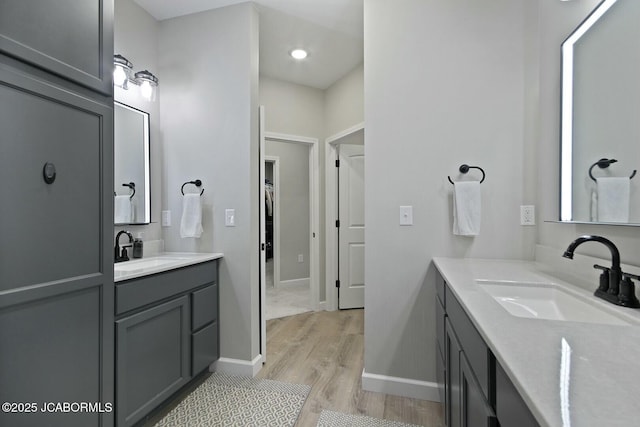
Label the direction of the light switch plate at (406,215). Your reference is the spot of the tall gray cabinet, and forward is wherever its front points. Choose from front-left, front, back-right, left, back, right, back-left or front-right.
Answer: front-left

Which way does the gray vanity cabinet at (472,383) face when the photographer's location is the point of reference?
facing to the left of the viewer

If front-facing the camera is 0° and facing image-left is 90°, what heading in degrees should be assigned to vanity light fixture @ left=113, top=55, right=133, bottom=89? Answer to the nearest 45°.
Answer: approximately 315°

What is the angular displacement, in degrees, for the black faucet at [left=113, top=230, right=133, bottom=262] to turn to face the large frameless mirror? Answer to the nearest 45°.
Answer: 0° — it already faces it

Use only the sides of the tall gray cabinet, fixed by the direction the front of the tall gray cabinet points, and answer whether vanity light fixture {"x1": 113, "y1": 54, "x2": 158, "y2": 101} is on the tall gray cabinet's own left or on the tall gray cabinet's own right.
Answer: on the tall gray cabinet's own left

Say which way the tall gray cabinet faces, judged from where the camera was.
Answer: facing the viewer and to the right of the viewer

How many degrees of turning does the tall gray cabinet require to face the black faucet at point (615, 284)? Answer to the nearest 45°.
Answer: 0° — it already faces it
